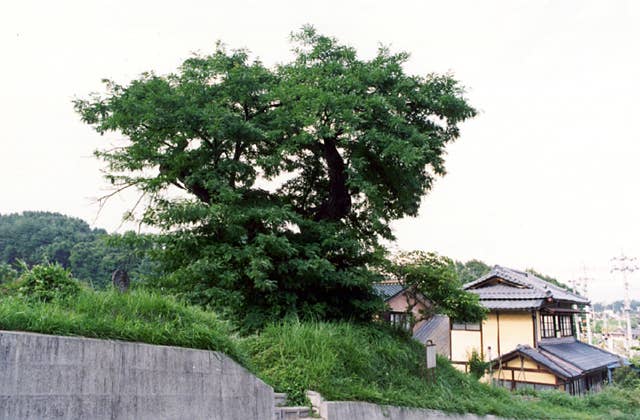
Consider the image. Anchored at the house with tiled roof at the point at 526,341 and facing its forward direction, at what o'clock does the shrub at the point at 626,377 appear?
The shrub is roughly at 9 o'clock from the house with tiled roof.

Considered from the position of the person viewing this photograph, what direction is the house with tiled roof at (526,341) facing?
facing the viewer and to the right of the viewer

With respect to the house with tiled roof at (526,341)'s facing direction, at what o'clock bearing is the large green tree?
The large green tree is roughly at 2 o'clock from the house with tiled roof.

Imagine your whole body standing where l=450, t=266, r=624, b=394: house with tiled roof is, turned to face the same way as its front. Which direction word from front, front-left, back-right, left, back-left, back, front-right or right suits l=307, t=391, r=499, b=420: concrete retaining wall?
front-right

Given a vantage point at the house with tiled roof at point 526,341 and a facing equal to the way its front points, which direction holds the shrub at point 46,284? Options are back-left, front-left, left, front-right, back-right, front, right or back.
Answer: front-right

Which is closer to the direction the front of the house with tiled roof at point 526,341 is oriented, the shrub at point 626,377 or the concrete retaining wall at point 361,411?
the concrete retaining wall
